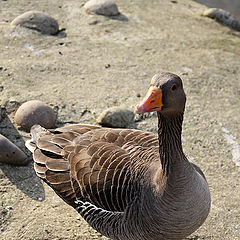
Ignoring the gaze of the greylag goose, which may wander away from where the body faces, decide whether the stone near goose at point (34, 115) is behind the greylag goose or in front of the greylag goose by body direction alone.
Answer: behind

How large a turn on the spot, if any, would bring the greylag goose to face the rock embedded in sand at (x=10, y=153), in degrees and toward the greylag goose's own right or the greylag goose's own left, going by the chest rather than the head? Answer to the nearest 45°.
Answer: approximately 180°

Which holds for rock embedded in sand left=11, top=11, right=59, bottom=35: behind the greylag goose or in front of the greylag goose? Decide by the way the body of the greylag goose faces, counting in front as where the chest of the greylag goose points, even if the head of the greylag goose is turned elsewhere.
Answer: behind

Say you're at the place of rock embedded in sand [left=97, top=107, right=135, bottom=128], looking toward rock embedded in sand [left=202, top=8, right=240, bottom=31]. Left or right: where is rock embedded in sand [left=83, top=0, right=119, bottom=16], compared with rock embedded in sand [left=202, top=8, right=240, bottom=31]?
left

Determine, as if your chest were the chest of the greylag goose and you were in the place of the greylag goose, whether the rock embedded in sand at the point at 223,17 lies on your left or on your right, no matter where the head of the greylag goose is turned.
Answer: on your left

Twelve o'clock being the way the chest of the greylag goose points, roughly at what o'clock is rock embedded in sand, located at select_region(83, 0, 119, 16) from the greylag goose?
The rock embedded in sand is roughly at 7 o'clock from the greylag goose.

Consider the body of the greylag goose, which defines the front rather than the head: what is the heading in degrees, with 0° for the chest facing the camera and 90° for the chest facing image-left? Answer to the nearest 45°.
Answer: approximately 315°

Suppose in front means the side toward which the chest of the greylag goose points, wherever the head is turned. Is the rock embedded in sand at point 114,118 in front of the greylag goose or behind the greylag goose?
behind
